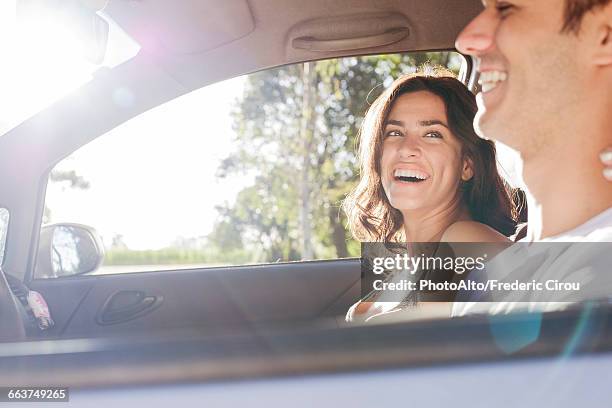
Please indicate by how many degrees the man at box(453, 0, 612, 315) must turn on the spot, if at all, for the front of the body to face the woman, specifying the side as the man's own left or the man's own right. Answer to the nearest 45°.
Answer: approximately 45° to the man's own right

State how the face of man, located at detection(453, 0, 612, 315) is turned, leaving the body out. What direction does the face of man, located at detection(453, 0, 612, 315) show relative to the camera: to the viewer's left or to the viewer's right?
to the viewer's left

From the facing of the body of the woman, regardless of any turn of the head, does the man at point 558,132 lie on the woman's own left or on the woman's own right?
on the woman's own left

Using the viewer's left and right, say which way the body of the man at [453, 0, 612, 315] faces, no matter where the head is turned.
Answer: facing to the left of the viewer

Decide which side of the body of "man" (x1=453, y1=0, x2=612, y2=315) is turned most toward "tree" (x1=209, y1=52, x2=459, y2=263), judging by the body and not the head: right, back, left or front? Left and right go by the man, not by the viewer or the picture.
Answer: right
